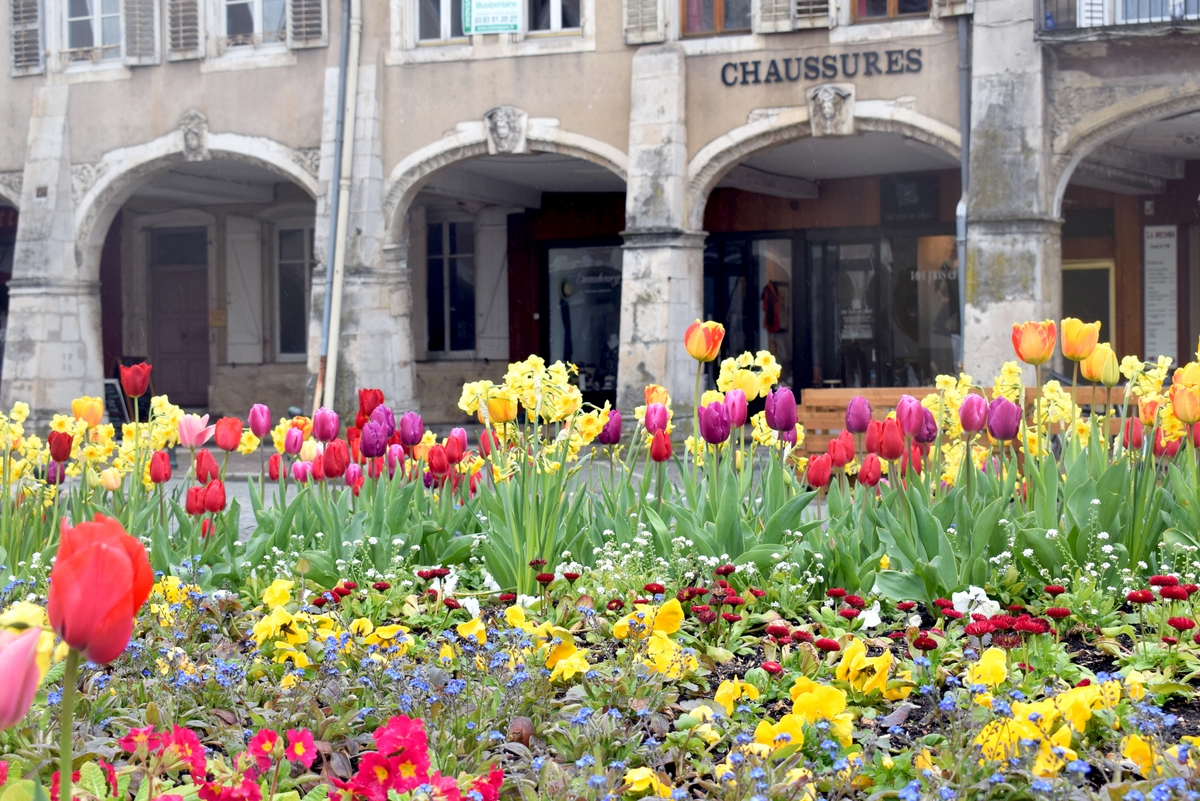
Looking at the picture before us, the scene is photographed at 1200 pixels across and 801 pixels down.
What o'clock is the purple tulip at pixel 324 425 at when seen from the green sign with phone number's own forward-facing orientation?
The purple tulip is roughly at 12 o'clock from the green sign with phone number.

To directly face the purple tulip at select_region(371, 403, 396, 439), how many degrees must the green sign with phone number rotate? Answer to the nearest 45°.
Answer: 0° — it already faces it

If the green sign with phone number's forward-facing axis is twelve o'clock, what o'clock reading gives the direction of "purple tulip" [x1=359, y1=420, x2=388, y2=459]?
The purple tulip is roughly at 12 o'clock from the green sign with phone number.

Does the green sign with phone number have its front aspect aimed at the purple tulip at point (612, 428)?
yes

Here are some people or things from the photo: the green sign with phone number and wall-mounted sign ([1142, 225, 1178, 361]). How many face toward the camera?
2
